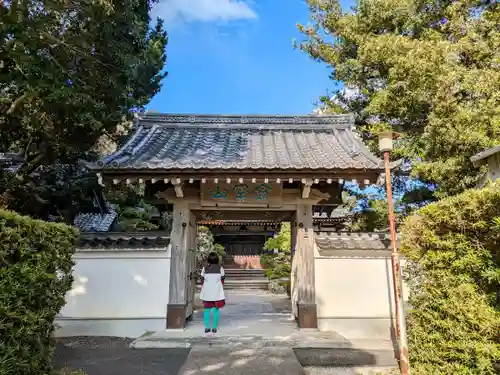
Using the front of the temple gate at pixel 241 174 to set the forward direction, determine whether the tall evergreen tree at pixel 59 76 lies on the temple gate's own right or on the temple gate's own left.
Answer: on the temple gate's own right

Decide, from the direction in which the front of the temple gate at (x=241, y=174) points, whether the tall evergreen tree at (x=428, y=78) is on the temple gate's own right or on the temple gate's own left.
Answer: on the temple gate's own left

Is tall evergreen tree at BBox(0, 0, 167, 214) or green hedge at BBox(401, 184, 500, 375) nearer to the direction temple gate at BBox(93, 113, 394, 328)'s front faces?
the green hedge

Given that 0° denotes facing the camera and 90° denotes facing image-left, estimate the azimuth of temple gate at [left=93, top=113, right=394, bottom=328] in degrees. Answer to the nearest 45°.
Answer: approximately 0°
